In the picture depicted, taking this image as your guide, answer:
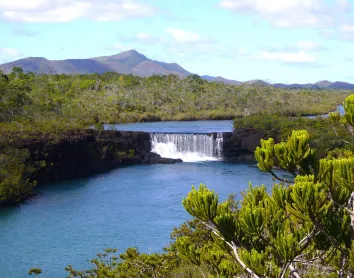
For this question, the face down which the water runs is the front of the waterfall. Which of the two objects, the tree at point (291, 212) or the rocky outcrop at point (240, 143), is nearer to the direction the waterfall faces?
the tree

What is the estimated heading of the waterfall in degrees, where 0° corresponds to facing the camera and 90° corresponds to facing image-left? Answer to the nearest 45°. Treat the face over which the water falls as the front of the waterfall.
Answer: approximately 0°

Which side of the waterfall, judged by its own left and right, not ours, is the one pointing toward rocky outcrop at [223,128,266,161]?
left

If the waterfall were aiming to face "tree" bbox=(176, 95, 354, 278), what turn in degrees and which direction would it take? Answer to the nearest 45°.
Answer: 0° — it already faces it
